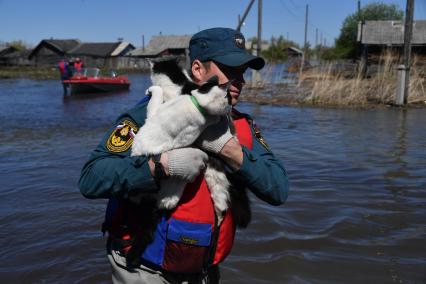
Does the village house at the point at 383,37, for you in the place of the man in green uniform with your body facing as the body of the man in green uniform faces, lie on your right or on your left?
on your left

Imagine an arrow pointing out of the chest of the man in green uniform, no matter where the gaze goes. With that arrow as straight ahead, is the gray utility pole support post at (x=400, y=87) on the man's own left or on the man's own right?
on the man's own left

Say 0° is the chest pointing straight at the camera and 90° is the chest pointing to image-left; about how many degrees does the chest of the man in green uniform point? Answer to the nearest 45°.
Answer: approximately 315°

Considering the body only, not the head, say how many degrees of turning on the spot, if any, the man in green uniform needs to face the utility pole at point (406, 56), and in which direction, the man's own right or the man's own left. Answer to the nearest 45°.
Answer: approximately 90° to the man's own left
